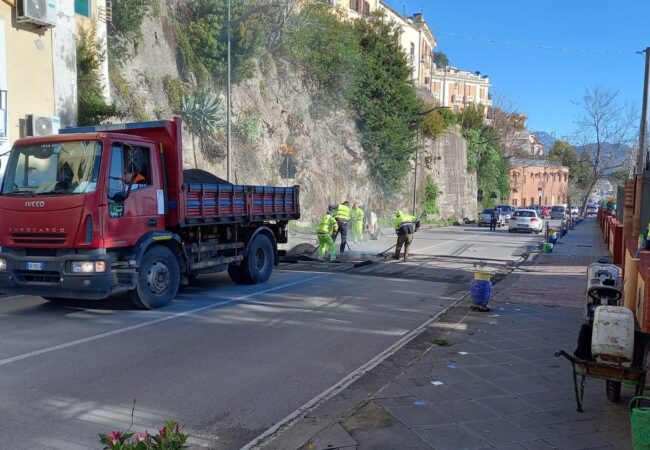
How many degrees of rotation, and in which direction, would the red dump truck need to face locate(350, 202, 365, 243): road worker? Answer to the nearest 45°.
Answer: approximately 180°

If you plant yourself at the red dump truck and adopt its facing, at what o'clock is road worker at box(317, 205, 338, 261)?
The road worker is roughly at 6 o'clock from the red dump truck.

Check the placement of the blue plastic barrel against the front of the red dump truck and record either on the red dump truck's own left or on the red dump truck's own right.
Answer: on the red dump truck's own left

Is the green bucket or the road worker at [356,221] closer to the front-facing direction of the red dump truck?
the green bucket

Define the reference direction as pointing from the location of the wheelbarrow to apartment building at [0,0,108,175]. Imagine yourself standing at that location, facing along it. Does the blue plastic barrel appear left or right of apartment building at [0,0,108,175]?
right

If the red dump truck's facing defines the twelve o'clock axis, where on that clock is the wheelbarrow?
The wheelbarrow is roughly at 9 o'clock from the red dump truck.

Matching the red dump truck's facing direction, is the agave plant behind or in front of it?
behind

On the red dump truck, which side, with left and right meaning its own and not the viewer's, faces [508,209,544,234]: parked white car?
back

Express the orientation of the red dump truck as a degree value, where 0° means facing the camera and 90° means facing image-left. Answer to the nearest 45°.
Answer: approximately 45°
